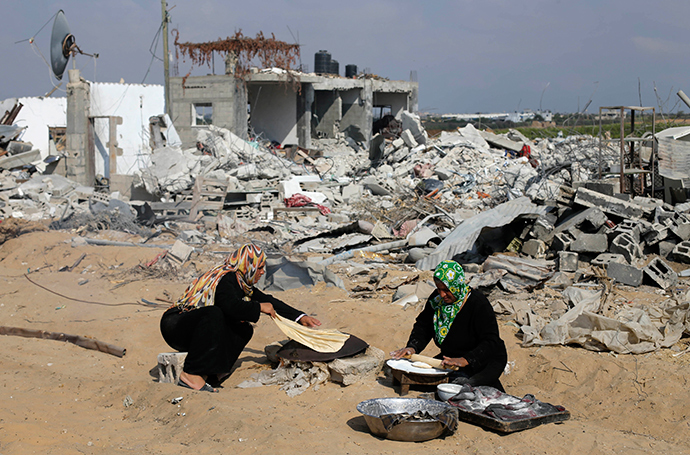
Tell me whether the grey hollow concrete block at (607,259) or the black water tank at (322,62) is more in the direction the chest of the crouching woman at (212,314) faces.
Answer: the grey hollow concrete block

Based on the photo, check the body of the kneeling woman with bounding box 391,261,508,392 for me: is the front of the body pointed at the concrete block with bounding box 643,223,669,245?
no

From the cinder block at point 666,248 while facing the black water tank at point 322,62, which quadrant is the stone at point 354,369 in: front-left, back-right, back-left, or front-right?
back-left

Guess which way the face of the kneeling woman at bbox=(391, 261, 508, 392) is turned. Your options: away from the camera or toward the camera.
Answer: toward the camera

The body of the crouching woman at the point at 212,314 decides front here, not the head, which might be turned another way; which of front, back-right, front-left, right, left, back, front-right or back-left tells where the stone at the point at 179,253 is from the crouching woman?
left

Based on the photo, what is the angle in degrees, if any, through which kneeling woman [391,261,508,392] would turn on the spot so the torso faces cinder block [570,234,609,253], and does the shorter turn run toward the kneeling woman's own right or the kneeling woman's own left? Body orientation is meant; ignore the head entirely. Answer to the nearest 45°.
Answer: approximately 135° to the kneeling woman's own right

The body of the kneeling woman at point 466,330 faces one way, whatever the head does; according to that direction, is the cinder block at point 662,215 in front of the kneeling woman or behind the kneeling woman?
behind

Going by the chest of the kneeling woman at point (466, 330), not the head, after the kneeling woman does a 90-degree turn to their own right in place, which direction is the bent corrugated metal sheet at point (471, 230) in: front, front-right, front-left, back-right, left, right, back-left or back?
front-right

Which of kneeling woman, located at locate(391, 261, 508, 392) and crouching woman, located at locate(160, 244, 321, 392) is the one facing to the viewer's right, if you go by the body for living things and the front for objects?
crouching woman, located at locate(160, 244, 321, 392)

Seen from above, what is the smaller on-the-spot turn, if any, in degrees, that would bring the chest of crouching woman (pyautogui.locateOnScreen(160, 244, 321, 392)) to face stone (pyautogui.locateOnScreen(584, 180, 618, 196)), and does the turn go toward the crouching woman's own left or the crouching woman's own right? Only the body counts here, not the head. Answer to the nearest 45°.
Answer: approximately 45° to the crouching woman's own left

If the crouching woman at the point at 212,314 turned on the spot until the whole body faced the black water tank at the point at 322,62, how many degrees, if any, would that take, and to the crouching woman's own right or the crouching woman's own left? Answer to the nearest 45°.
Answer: approximately 90° to the crouching woman's own left

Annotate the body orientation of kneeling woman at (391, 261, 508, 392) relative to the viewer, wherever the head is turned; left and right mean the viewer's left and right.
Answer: facing the viewer and to the left of the viewer

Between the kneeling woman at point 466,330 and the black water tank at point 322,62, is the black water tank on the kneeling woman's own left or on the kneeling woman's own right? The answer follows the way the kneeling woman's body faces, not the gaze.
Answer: on the kneeling woman's own right

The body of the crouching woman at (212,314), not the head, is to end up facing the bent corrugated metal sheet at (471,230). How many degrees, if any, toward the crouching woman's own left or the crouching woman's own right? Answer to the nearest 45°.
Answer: approximately 45° to the crouching woman's own left

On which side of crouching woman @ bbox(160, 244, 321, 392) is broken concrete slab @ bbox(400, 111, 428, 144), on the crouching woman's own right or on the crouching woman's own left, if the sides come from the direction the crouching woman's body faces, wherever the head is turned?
on the crouching woman's own left

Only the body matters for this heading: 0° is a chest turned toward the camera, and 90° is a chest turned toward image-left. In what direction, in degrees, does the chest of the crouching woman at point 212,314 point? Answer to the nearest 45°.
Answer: approximately 270°

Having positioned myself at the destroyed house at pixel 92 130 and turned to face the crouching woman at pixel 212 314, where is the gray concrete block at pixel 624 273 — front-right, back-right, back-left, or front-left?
front-left

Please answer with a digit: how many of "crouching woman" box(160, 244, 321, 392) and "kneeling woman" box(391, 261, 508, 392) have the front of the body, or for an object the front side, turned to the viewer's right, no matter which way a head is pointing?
1
